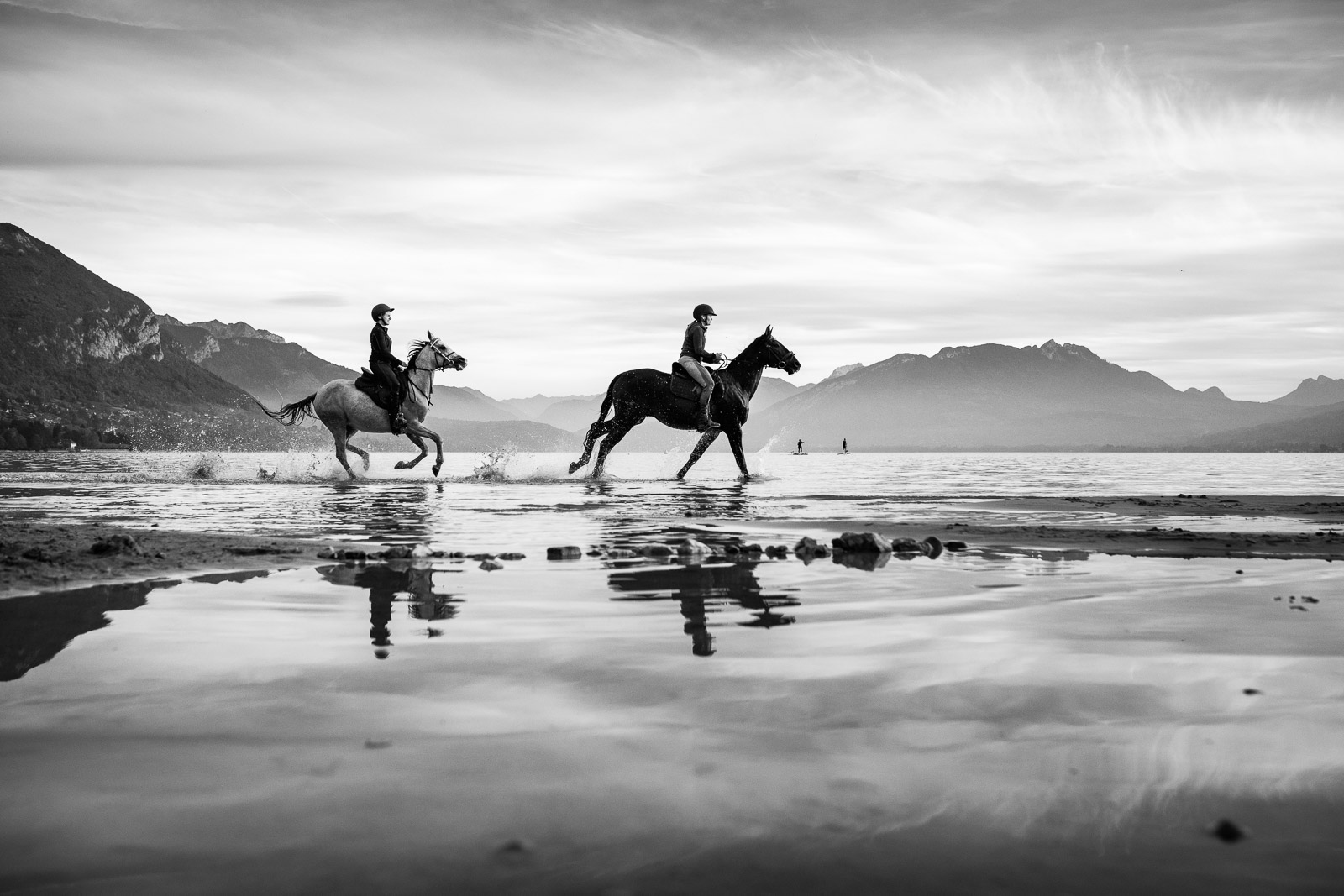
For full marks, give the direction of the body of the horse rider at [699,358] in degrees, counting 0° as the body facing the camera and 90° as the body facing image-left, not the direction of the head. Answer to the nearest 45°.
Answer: approximately 270°

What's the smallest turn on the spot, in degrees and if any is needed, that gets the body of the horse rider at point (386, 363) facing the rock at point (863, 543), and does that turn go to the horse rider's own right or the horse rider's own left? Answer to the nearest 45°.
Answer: approximately 90° to the horse rider's own right

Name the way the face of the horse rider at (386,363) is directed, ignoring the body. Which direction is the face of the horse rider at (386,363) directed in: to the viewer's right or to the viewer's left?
to the viewer's right

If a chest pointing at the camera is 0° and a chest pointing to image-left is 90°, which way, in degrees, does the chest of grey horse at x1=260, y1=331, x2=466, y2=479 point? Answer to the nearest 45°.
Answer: approximately 270°

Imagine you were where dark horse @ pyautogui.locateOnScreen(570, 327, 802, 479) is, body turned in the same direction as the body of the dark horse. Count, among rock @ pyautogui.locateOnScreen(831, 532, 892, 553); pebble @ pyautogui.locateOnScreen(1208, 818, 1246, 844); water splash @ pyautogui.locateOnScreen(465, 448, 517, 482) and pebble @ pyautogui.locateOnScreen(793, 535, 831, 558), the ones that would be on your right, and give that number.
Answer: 3

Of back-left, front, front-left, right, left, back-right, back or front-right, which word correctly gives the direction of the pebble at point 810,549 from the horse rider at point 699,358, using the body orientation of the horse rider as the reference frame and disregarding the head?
right

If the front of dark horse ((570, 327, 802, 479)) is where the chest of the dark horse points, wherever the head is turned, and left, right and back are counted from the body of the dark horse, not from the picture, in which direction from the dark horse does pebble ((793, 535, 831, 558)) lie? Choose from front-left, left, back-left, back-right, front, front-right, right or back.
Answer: right

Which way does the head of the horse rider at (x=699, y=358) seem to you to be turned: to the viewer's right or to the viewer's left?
to the viewer's right

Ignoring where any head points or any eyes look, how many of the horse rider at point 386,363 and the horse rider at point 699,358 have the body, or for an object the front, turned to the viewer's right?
2

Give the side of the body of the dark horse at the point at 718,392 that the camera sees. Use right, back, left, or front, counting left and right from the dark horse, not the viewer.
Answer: right

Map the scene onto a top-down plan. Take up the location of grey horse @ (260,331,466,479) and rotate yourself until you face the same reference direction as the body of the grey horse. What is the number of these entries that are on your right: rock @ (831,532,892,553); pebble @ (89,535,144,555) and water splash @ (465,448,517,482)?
2

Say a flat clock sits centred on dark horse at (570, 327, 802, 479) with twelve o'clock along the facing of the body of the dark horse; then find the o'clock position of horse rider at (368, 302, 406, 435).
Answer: The horse rider is roughly at 6 o'clock from the dark horse.

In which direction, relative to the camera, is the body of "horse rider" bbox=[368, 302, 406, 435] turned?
to the viewer's right

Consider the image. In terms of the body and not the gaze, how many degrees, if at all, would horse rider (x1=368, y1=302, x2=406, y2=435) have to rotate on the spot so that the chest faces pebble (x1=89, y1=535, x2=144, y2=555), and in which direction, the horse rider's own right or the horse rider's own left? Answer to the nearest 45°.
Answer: approximately 90° to the horse rider's own right

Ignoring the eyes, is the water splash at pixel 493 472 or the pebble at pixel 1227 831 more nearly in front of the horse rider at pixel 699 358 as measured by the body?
the pebble

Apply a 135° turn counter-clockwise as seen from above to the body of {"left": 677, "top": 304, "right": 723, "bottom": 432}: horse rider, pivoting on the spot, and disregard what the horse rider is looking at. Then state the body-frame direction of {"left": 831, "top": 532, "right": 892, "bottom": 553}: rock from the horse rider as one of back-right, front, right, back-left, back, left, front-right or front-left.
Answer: back-left
